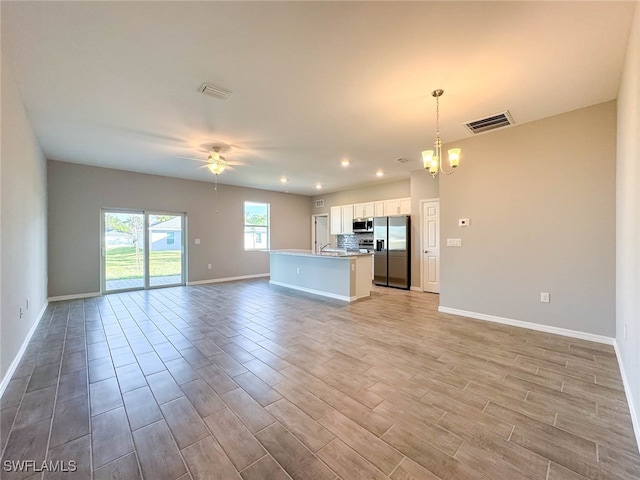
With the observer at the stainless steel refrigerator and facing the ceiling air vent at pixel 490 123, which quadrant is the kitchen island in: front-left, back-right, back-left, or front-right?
front-right

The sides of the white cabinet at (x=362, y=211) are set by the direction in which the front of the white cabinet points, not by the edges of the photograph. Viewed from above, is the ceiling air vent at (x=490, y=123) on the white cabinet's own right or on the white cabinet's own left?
on the white cabinet's own left

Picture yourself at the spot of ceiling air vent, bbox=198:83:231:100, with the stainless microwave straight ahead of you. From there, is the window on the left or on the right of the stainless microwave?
left

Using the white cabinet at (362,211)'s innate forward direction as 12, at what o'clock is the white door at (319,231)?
The white door is roughly at 3 o'clock from the white cabinet.

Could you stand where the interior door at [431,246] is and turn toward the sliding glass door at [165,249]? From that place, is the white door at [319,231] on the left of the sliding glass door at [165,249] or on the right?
right

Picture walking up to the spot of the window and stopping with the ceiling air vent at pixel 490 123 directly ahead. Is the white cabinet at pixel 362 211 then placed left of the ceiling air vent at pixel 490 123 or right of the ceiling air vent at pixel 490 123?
left

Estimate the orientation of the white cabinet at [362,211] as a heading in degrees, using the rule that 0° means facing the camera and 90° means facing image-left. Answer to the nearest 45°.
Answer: approximately 45°

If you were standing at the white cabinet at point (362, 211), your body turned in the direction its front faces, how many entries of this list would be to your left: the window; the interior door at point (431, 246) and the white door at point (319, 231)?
1

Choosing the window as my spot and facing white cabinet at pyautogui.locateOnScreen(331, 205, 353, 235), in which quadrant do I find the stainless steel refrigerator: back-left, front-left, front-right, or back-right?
front-right

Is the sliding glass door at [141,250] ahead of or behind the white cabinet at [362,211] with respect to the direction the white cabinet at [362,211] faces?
ahead

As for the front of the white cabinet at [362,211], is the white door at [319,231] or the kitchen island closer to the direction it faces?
the kitchen island

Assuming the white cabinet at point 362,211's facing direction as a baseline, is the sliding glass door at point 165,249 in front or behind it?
in front

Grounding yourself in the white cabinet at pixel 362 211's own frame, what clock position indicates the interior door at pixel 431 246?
The interior door is roughly at 9 o'clock from the white cabinet.

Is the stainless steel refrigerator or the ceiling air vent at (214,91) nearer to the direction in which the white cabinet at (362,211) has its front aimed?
the ceiling air vent

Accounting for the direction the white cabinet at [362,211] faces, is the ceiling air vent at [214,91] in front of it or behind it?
in front
